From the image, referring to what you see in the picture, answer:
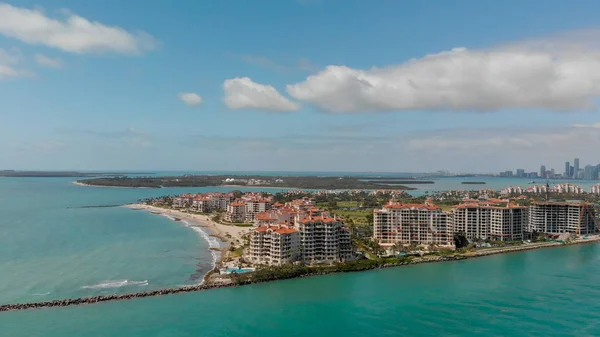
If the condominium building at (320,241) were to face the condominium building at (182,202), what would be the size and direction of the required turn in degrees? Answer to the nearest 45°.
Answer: approximately 135° to its right

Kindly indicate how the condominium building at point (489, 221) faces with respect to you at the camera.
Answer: facing the viewer

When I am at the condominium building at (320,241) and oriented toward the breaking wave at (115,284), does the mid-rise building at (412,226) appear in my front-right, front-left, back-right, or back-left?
back-right

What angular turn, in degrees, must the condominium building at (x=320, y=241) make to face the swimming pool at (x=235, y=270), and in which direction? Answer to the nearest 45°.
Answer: approximately 45° to its right

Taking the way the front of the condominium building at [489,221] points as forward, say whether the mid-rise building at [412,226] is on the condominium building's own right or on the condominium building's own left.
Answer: on the condominium building's own right

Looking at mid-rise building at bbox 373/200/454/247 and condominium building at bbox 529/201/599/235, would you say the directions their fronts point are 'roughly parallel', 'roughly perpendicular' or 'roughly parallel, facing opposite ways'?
roughly parallel

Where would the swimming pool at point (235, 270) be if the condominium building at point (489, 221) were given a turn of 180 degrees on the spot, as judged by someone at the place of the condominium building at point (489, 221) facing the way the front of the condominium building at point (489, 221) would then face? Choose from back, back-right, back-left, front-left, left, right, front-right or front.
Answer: back-left

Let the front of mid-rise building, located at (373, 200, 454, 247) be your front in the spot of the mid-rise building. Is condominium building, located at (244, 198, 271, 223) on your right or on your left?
on your right

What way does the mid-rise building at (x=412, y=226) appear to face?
toward the camera

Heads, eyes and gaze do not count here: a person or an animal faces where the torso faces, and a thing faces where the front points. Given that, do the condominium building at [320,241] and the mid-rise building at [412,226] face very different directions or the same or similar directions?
same or similar directions

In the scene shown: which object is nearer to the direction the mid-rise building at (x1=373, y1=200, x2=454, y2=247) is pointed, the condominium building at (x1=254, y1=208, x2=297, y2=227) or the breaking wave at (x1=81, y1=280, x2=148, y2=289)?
the breaking wave

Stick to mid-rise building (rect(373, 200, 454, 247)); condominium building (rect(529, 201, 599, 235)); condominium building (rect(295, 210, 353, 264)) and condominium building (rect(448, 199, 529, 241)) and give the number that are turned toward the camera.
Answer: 4

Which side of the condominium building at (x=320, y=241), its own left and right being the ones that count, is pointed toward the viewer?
front

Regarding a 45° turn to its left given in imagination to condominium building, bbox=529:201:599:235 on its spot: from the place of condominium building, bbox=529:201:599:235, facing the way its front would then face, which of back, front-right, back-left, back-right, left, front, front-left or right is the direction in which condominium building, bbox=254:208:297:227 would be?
right

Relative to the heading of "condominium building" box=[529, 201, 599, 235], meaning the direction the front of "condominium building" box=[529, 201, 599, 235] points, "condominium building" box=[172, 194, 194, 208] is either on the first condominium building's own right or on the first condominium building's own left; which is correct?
on the first condominium building's own right

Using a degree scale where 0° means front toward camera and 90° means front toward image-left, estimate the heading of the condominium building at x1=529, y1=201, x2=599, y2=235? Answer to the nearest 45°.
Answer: approximately 0°
